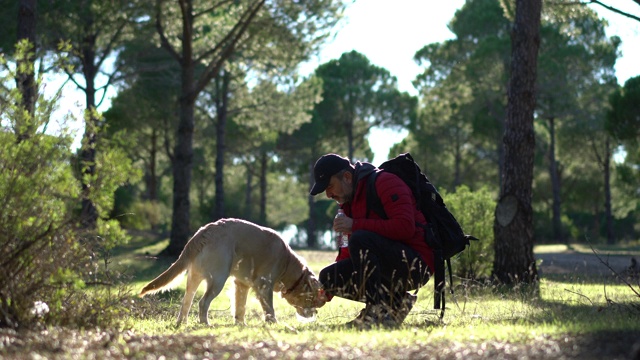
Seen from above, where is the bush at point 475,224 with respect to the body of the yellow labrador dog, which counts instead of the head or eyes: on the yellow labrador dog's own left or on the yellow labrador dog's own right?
on the yellow labrador dog's own left

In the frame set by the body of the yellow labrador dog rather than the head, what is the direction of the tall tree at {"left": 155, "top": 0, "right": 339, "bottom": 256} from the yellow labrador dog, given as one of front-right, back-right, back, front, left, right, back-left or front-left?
left

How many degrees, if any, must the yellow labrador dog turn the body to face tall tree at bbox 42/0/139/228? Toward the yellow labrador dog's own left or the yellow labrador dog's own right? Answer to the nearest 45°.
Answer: approximately 90° to the yellow labrador dog's own left

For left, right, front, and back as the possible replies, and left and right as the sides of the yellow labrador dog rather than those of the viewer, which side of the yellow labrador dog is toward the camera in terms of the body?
right

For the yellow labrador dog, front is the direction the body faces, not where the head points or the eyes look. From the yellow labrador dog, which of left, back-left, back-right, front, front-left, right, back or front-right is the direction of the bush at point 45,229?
back-right

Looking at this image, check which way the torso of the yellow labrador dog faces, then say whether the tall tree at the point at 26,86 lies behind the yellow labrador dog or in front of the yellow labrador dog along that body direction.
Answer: behind

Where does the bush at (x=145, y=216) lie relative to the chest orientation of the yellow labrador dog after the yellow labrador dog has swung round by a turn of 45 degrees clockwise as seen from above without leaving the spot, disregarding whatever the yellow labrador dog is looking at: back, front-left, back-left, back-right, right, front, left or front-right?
back-left
